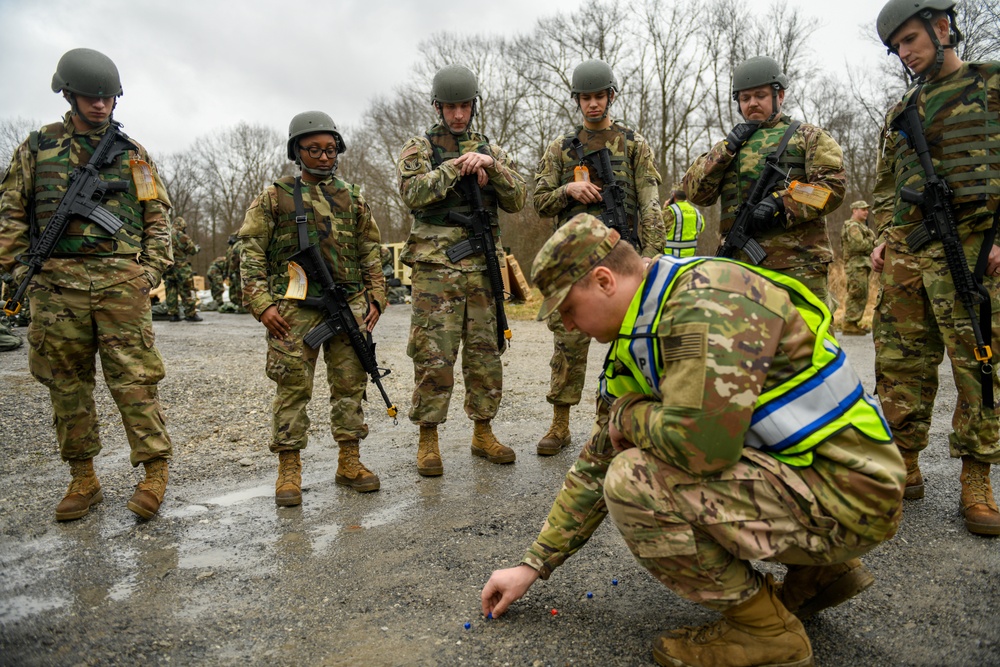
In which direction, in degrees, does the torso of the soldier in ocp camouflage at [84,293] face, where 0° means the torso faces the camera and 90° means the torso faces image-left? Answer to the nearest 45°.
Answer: approximately 0°

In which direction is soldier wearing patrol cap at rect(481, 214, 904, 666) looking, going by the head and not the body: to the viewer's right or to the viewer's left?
to the viewer's left

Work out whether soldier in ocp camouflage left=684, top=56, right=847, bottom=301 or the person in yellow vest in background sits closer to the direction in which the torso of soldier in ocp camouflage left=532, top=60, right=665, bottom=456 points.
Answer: the soldier in ocp camouflage

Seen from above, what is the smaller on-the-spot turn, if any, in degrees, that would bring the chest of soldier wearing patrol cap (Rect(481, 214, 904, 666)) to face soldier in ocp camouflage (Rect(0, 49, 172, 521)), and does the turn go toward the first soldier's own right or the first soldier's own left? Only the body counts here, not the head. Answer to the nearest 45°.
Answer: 0° — they already face them

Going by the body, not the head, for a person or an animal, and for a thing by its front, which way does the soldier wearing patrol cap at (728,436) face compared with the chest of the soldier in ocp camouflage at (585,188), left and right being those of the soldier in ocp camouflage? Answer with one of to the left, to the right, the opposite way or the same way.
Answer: to the right

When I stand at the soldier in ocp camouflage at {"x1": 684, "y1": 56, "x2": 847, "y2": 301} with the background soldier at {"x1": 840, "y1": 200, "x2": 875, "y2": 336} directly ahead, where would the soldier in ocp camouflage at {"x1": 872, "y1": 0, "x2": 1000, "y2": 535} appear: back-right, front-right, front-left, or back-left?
back-right

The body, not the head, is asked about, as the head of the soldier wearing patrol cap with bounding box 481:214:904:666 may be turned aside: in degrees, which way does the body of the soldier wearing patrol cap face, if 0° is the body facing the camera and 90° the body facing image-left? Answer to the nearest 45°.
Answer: approximately 90°

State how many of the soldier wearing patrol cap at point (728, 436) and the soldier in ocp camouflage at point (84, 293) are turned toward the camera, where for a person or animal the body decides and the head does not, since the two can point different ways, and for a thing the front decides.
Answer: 1

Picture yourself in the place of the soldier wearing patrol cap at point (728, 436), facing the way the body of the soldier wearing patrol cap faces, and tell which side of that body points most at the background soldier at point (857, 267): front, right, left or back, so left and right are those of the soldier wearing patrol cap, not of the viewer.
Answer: right

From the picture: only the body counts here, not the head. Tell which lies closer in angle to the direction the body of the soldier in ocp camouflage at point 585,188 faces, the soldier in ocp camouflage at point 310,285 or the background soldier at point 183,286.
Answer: the soldier in ocp camouflage
